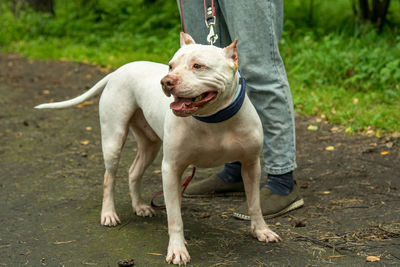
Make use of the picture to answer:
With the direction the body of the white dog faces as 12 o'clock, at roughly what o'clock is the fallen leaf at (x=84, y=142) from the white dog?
The fallen leaf is roughly at 7 o'clock from the white dog.

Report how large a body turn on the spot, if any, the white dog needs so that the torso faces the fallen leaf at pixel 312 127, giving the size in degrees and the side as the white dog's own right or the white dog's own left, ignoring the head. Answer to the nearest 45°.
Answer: approximately 90° to the white dog's own left
